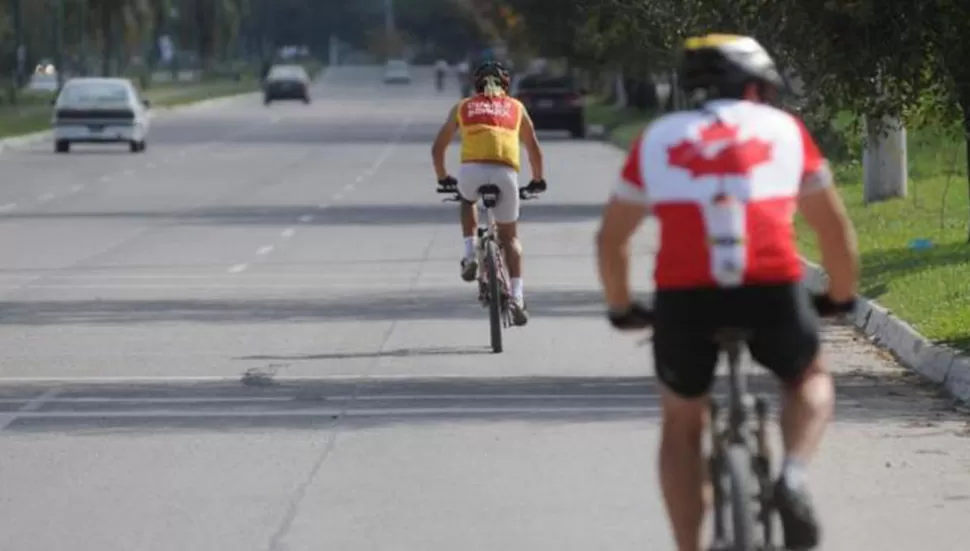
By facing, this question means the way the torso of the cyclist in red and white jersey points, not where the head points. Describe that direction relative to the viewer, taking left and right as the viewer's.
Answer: facing away from the viewer

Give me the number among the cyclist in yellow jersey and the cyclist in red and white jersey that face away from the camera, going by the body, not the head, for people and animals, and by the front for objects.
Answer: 2

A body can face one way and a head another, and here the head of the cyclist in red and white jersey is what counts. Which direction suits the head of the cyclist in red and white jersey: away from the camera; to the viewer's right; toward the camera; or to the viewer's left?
away from the camera

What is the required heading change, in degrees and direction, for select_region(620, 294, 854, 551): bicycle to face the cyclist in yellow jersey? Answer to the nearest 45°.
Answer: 0° — it already faces them

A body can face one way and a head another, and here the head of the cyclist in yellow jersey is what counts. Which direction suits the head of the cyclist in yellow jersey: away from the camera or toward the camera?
away from the camera

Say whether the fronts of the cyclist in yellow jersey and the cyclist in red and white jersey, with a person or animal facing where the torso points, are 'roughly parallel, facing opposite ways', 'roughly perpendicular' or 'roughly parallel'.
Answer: roughly parallel

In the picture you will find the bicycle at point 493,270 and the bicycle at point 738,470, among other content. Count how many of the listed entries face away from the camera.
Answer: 2

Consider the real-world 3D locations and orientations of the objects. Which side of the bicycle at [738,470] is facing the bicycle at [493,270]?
front

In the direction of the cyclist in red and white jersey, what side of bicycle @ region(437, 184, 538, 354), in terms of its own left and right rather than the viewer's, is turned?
back

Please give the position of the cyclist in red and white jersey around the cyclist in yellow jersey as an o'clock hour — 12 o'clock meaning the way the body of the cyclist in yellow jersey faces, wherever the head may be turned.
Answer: The cyclist in red and white jersey is roughly at 6 o'clock from the cyclist in yellow jersey.

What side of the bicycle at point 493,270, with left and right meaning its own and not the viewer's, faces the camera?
back

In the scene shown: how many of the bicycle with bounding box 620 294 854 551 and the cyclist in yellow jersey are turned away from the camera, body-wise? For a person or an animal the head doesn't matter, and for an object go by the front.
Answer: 2

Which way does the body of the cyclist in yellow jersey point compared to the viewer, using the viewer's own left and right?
facing away from the viewer

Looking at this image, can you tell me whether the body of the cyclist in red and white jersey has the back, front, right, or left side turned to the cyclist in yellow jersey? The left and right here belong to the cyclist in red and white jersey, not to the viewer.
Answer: front

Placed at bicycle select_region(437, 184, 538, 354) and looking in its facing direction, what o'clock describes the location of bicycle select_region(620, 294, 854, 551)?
bicycle select_region(620, 294, 854, 551) is roughly at 6 o'clock from bicycle select_region(437, 184, 538, 354).

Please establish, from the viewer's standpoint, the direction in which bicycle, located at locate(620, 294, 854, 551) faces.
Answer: facing away from the viewer
